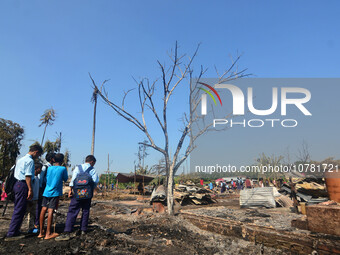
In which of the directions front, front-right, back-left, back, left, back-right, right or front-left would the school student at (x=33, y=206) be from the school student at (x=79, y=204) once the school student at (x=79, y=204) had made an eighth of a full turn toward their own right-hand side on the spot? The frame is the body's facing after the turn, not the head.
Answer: left

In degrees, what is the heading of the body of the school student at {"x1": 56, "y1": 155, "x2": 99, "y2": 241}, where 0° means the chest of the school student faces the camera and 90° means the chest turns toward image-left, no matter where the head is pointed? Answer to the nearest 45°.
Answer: approximately 180°

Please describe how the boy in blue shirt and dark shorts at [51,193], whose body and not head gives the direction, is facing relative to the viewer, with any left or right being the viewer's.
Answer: facing away from the viewer and to the right of the viewer

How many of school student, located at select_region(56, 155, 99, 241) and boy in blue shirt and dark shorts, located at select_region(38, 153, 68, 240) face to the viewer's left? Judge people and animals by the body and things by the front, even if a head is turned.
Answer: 0

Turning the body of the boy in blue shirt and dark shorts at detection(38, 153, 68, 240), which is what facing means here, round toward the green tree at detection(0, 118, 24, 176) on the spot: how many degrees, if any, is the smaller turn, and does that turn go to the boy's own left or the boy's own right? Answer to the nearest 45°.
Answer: approximately 45° to the boy's own left

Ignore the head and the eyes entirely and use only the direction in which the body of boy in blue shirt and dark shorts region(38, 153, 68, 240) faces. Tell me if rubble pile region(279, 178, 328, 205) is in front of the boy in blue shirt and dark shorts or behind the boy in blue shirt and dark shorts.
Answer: in front

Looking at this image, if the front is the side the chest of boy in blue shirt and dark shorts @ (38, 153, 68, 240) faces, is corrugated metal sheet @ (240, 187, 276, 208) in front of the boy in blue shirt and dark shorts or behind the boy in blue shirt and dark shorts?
in front
